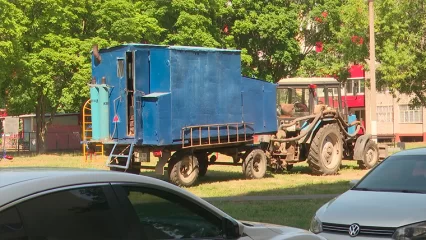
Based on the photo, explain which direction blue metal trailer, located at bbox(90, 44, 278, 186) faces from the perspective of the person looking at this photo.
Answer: facing away from the viewer and to the right of the viewer

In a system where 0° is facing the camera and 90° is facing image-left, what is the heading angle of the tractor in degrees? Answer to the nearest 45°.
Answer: approximately 225°

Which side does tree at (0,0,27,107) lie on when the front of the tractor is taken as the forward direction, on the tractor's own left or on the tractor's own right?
on the tractor's own left

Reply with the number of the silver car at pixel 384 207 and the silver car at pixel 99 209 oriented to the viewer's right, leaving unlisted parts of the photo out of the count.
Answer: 1

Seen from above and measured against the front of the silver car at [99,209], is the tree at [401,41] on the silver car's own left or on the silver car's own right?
on the silver car's own left

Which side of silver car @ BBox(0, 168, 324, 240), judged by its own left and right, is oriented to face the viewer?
right

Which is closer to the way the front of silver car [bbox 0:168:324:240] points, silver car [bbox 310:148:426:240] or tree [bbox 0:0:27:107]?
the silver car

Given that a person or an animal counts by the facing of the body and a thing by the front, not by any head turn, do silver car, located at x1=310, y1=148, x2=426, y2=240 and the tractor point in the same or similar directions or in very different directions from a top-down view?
very different directions

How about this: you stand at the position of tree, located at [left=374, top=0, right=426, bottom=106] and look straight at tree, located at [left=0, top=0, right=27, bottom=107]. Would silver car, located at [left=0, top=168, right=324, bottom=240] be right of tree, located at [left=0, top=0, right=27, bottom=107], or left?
left

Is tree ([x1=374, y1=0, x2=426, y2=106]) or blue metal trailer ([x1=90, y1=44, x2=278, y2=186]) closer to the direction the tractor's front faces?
the tree

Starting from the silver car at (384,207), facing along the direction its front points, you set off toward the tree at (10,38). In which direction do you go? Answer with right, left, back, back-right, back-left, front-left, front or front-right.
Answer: right
